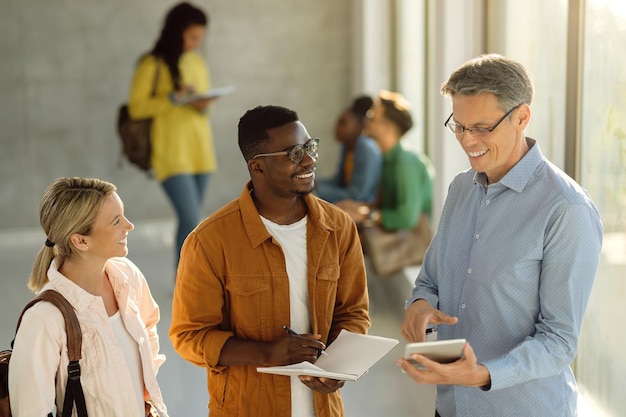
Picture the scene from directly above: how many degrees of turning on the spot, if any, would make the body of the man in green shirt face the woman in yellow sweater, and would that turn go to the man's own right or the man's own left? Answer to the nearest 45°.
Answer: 0° — they already face them

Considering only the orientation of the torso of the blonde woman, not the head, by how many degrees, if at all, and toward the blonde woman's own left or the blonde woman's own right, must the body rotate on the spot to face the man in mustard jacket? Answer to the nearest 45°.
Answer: approximately 45° to the blonde woman's own left

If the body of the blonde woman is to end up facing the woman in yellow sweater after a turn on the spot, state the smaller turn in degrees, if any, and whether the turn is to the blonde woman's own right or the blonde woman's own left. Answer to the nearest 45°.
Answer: approximately 135° to the blonde woman's own left

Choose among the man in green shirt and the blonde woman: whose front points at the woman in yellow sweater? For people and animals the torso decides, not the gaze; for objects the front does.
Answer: the man in green shirt

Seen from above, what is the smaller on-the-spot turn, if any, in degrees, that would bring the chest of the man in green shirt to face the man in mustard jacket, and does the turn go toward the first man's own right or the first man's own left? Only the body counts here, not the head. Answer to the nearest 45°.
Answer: approximately 90° to the first man's own left

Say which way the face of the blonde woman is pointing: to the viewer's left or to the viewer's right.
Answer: to the viewer's right

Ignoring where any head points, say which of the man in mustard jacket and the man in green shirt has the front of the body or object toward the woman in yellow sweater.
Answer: the man in green shirt

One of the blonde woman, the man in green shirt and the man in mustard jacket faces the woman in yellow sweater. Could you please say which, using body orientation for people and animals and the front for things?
the man in green shirt

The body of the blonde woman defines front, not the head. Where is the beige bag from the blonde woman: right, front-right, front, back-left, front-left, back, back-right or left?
left

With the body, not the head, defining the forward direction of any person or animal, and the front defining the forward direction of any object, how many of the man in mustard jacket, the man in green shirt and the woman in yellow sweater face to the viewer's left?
1

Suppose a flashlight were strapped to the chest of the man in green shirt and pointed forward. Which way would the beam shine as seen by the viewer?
to the viewer's left
